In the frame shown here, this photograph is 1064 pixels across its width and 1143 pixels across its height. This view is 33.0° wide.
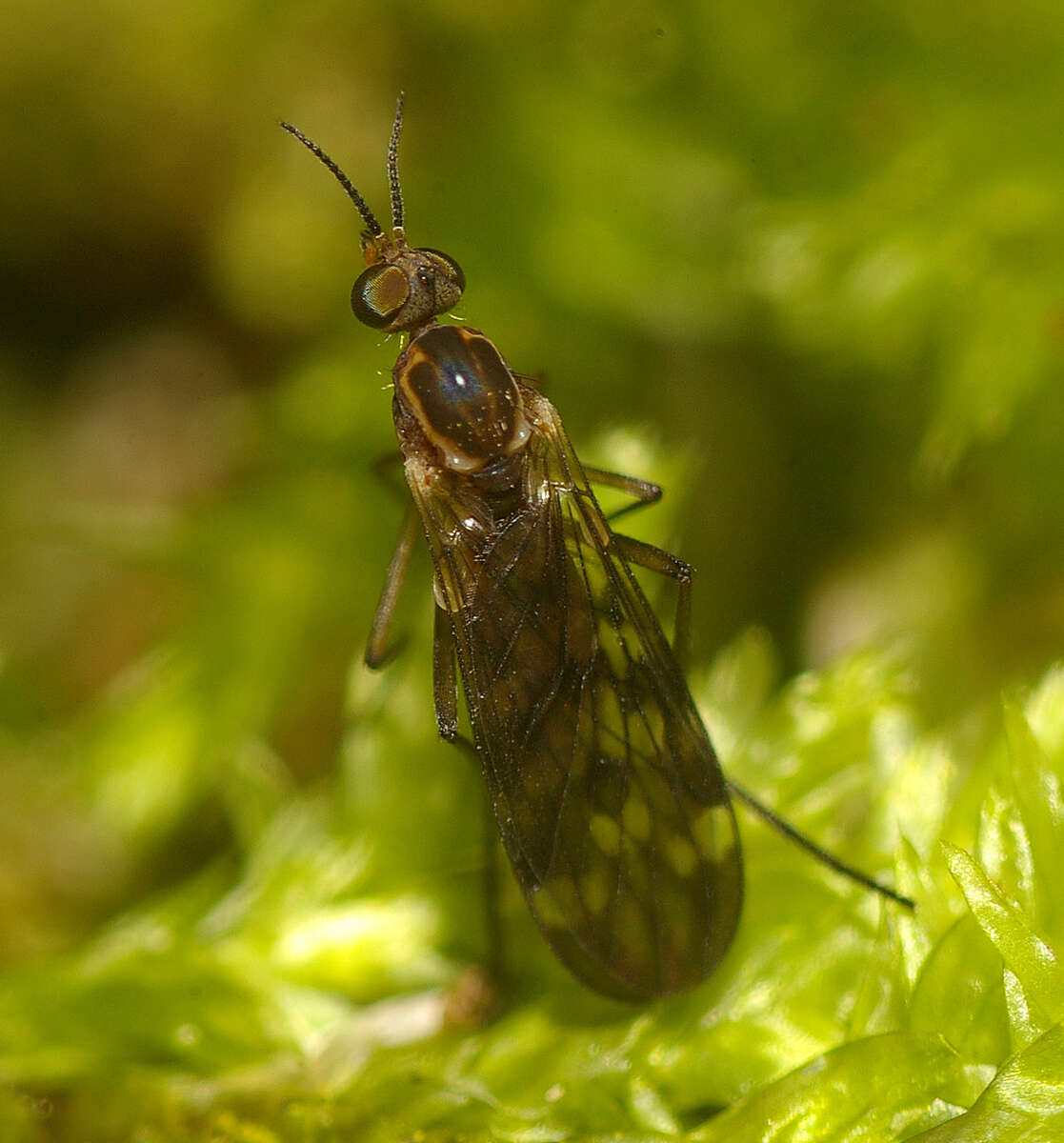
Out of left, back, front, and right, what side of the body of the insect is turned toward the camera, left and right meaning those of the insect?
back
